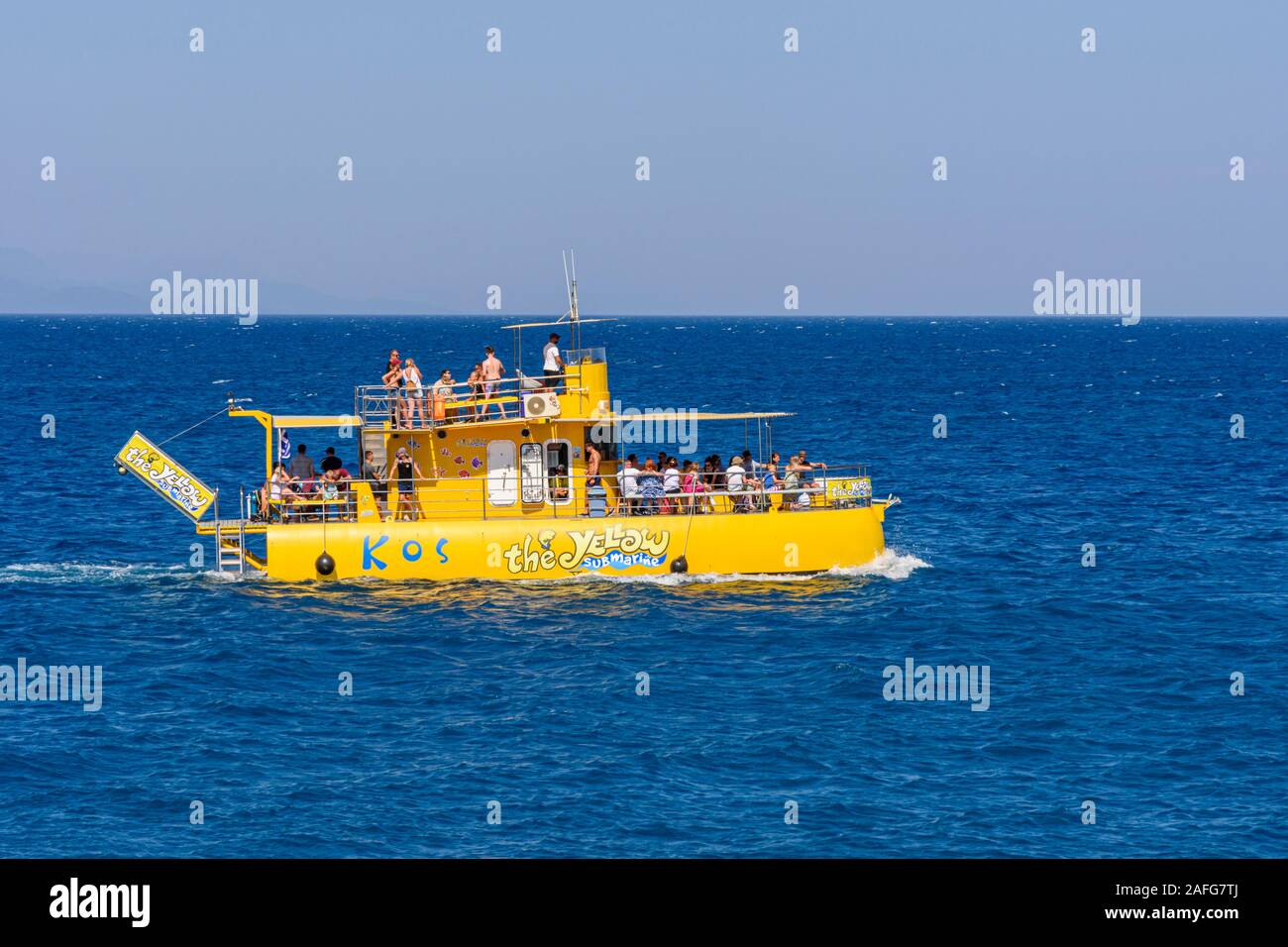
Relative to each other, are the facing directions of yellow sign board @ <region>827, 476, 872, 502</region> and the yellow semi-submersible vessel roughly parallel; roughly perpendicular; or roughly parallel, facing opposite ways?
roughly perpendicular

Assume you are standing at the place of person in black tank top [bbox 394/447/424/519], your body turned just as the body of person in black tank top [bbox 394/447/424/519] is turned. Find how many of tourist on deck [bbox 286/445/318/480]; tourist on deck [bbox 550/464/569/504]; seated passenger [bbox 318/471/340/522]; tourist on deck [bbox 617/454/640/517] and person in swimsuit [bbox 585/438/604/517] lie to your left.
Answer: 3

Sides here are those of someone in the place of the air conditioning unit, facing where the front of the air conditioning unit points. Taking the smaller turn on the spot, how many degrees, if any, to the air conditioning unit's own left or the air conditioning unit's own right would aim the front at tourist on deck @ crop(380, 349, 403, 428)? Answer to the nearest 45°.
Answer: approximately 90° to the air conditioning unit's own right

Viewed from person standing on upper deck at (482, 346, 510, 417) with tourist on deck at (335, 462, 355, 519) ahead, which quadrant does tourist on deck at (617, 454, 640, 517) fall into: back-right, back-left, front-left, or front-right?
back-left

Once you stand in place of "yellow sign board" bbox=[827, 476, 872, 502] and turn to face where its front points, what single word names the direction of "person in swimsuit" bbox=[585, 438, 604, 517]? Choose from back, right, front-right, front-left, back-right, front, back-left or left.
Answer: right

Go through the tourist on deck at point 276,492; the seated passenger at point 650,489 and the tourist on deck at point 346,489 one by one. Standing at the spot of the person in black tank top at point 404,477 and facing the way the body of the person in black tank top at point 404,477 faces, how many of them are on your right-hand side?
2

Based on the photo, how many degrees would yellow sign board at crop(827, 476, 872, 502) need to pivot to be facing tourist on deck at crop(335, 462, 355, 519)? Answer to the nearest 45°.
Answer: approximately 90° to its right

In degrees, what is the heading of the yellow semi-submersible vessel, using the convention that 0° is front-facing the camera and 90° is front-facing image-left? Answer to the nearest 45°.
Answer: approximately 270°

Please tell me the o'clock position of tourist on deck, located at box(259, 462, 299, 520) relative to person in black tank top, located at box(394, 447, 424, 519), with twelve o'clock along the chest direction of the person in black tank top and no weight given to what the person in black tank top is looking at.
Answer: The tourist on deck is roughly at 3 o'clock from the person in black tank top.
